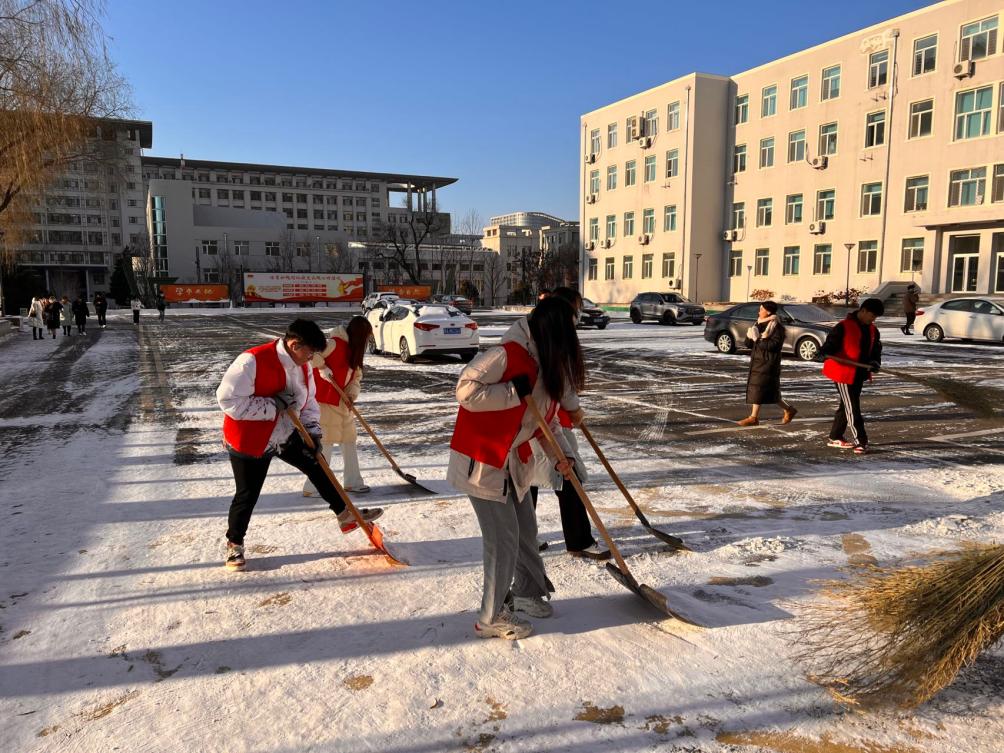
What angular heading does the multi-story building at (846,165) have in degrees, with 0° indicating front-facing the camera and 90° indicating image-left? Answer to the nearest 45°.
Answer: approximately 45°

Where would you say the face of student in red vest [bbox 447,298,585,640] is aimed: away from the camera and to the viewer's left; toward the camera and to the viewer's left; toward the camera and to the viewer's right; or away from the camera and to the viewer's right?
away from the camera and to the viewer's right

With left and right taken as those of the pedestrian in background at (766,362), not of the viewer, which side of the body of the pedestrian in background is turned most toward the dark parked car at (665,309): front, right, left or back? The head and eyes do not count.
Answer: right

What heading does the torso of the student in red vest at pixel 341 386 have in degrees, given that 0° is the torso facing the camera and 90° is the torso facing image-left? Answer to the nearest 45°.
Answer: approximately 270°

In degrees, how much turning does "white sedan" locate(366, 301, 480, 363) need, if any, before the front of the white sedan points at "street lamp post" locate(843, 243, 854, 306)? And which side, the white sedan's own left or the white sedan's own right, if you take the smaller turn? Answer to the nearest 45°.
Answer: approximately 90° to the white sedan's own right

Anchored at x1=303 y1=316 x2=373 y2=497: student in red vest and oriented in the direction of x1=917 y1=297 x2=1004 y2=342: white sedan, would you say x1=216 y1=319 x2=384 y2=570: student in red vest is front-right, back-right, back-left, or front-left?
back-right

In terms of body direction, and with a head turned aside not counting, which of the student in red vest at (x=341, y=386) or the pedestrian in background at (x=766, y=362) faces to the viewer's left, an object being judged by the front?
the pedestrian in background

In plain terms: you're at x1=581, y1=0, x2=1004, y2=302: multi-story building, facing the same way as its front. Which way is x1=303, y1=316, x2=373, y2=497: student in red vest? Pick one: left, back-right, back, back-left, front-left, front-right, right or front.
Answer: front-left

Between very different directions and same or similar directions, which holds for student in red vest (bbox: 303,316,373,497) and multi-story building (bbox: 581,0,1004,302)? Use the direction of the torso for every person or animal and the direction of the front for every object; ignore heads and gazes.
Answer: very different directions

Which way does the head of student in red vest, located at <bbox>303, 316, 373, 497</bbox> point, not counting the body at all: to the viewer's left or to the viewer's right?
to the viewer's right

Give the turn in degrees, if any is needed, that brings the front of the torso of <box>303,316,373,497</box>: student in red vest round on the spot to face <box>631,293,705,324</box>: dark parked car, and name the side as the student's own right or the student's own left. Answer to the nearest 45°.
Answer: approximately 45° to the student's own left

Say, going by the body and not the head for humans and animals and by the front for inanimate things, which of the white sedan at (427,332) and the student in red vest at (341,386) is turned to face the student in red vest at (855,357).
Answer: the student in red vest at (341,386)
